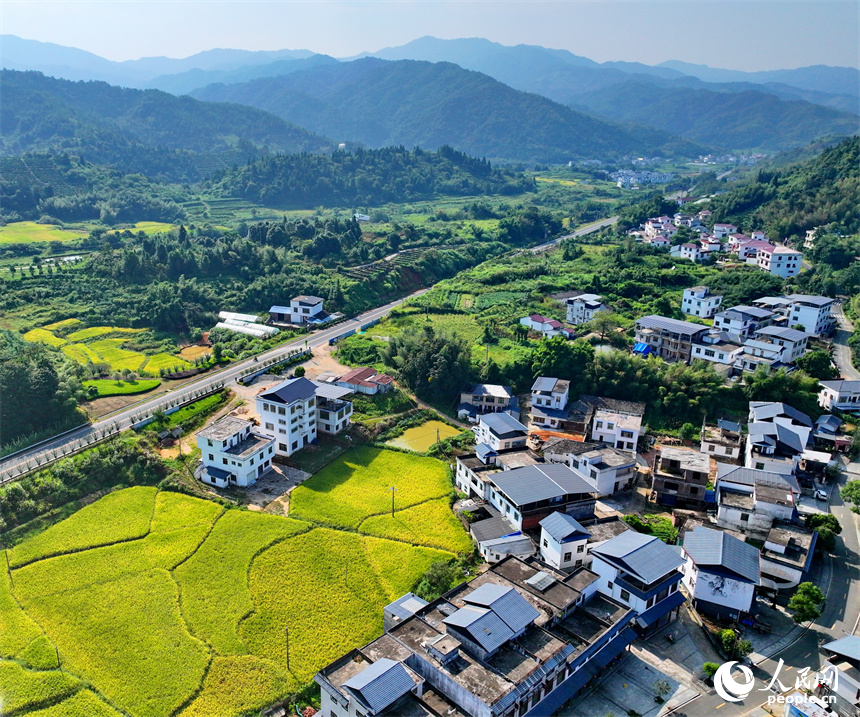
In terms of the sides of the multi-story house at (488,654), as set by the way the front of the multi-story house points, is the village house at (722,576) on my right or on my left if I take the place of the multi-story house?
on my left

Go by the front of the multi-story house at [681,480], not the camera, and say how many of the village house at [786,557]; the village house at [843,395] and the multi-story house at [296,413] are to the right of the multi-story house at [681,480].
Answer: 1

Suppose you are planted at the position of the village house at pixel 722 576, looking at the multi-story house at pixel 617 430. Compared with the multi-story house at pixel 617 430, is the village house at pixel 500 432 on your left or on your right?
left

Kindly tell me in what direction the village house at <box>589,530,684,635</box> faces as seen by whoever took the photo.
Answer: facing the viewer and to the right of the viewer

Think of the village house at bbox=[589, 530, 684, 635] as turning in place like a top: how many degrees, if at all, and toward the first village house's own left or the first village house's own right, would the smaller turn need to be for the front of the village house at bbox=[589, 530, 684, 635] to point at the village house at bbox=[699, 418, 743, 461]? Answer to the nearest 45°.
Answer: approximately 135° to the first village house's own left

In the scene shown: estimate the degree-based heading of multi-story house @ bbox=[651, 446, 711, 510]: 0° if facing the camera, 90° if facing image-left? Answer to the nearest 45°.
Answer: approximately 0°

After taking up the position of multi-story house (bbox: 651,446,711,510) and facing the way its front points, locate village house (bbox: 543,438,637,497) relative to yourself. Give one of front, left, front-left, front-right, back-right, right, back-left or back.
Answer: right

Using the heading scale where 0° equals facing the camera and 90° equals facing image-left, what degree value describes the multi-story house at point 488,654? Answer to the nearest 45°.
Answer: approximately 315°

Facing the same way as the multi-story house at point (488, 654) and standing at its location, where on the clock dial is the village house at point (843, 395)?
The village house is roughly at 9 o'clock from the multi-story house.

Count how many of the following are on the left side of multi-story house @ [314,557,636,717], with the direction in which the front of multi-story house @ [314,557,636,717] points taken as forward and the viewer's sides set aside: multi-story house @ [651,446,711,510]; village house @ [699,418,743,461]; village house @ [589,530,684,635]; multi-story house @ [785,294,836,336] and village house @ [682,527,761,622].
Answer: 5

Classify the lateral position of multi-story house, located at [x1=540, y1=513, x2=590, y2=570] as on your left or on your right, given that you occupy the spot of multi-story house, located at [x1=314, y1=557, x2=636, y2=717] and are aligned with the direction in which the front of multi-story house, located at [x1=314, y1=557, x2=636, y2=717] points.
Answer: on your left

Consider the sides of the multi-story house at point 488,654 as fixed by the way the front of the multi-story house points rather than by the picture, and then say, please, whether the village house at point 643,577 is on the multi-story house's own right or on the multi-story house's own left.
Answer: on the multi-story house's own left

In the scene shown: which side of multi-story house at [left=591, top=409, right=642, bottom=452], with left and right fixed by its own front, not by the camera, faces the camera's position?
front

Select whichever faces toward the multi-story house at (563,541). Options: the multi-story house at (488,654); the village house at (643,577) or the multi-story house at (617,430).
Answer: the multi-story house at (617,430)

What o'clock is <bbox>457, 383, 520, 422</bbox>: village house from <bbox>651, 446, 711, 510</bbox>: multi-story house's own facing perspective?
The village house is roughly at 4 o'clock from the multi-story house.

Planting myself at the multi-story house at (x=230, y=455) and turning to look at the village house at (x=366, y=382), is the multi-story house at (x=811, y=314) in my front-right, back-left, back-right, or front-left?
front-right

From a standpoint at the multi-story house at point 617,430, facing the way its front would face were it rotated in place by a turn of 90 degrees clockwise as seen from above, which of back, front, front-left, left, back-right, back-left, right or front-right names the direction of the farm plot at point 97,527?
front-left

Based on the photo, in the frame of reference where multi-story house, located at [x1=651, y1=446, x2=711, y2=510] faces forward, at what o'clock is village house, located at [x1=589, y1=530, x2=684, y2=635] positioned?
The village house is roughly at 12 o'clock from the multi-story house.

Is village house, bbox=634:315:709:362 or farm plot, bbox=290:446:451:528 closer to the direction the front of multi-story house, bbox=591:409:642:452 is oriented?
the farm plot

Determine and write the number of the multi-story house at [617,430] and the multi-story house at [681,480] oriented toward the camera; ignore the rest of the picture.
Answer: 2

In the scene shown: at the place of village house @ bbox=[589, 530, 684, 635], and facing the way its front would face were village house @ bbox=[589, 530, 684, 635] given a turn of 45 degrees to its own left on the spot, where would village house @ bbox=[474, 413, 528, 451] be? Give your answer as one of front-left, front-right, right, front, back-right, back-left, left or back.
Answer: back-left
